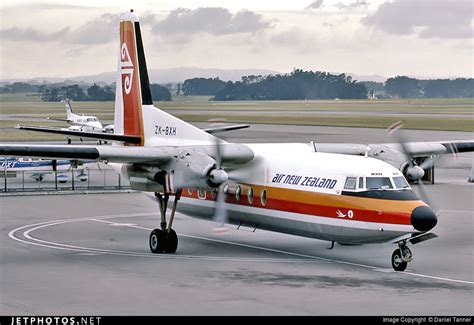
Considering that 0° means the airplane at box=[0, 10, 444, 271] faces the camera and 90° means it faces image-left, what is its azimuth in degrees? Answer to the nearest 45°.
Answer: approximately 315°

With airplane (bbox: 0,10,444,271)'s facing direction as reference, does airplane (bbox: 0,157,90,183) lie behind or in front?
behind

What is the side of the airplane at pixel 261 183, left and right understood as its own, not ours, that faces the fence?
back
